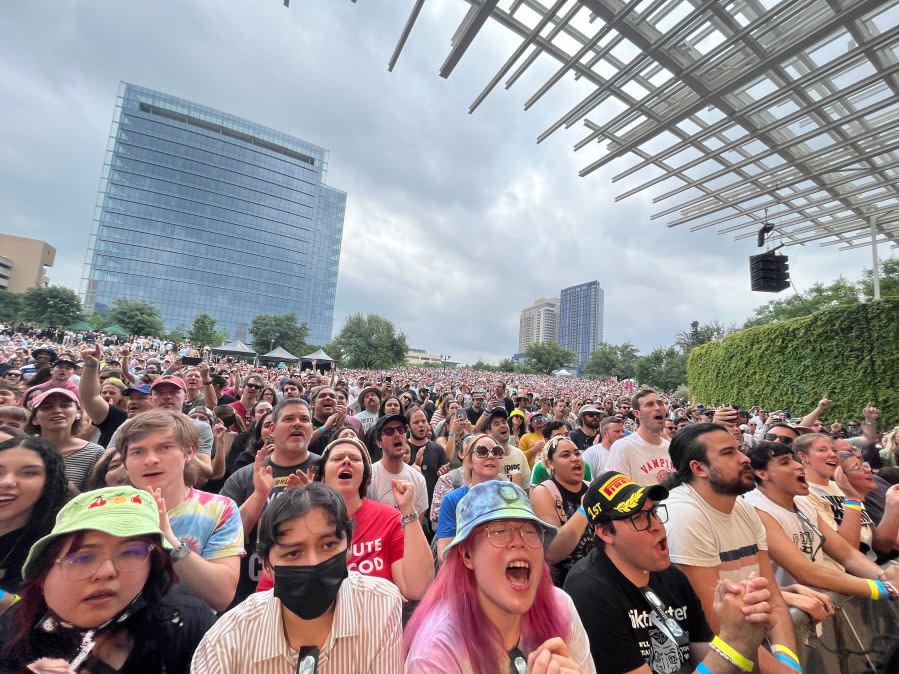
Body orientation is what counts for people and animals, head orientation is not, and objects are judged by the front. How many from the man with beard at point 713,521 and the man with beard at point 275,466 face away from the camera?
0

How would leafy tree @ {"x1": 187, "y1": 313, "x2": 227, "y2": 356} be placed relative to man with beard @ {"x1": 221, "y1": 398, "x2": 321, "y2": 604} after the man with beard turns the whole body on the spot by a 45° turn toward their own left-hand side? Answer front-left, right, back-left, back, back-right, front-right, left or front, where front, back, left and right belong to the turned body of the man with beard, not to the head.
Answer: left

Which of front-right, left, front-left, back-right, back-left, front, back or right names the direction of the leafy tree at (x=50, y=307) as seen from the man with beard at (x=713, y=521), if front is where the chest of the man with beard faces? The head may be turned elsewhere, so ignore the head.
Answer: back-right

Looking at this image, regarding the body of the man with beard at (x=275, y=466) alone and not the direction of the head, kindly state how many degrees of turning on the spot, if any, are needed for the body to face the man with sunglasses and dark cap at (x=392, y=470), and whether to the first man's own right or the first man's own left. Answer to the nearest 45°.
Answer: approximately 45° to the first man's own left

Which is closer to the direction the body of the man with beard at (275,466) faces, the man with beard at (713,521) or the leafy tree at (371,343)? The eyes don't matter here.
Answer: the man with beard

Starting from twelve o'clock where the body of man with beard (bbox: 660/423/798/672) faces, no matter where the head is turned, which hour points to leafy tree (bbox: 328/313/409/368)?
The leafy tree is roughly at 6 o'clock from the man with beard.

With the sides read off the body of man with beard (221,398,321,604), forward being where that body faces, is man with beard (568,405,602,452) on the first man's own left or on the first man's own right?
on the first man's own left

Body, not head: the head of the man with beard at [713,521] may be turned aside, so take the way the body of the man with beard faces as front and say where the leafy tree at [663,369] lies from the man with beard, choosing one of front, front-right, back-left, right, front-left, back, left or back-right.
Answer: back-left

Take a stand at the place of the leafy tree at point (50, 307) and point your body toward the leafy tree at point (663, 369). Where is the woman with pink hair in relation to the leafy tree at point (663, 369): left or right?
right
